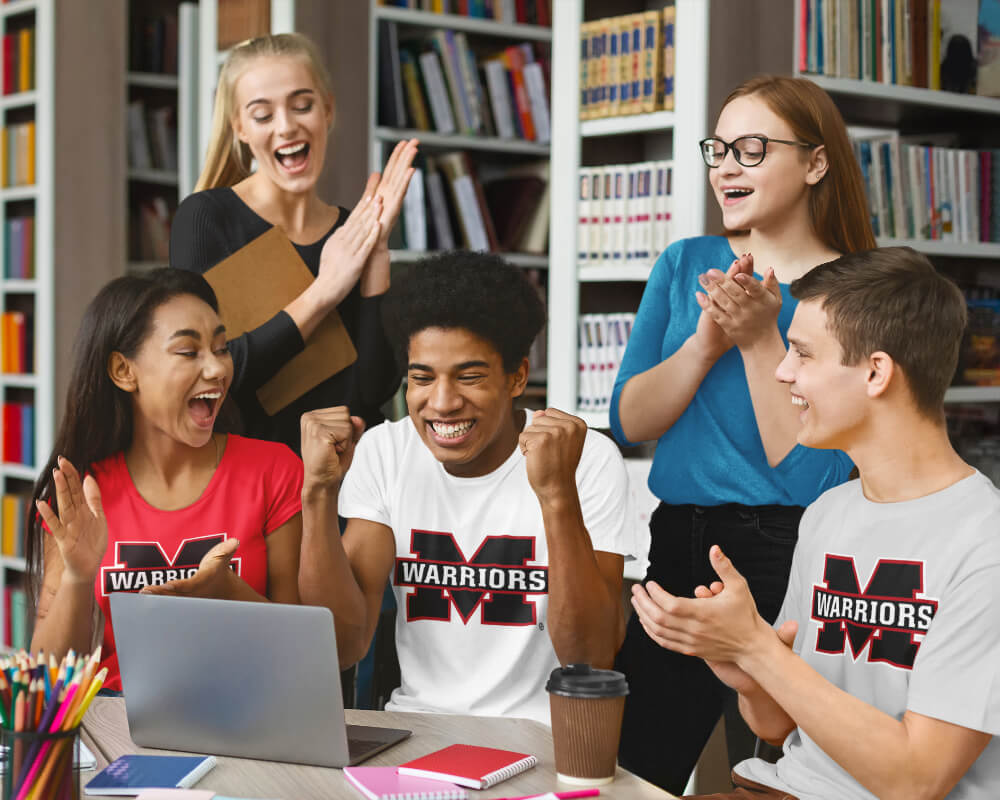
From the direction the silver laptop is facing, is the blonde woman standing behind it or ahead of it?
ahead

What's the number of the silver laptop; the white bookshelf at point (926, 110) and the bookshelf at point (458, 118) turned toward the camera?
2

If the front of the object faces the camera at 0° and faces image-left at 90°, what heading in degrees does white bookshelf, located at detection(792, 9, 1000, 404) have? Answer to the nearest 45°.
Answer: approximately 0°

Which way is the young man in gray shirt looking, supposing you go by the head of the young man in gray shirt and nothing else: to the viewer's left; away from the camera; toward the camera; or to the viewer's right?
to the viewer's left

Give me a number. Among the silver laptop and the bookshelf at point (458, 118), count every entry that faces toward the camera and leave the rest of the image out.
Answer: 1

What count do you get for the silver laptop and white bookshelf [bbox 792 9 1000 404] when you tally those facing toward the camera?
1

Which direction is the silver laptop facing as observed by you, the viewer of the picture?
facing away from the viewer and to the right of the viewer

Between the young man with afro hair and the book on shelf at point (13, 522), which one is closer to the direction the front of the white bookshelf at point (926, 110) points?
the young man with afro hair

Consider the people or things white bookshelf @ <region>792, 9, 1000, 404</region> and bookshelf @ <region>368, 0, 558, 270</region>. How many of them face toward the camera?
2

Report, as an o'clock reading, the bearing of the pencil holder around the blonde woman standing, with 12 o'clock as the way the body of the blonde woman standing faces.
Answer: The pencil holder is roughly at 2 o'clock from the blonde woman standing.
